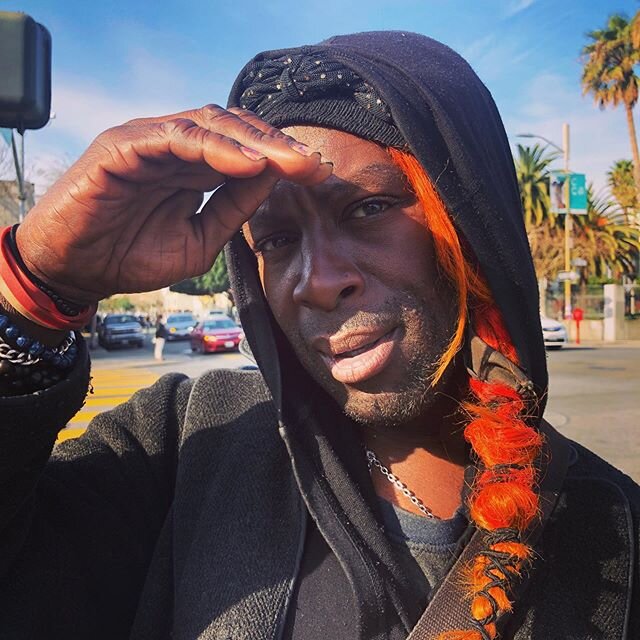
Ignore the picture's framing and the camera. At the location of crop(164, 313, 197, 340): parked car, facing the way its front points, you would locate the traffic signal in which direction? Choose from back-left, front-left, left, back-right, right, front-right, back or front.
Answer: front

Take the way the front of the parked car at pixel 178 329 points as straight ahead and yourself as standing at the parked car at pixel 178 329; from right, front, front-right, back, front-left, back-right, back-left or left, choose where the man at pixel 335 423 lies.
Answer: front

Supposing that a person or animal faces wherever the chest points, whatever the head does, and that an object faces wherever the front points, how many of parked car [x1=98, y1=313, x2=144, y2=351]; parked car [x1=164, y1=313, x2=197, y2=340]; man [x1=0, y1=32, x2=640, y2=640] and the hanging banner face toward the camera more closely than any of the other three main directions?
4

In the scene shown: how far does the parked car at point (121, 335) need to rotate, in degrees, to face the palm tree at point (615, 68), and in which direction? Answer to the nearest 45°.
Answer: approximately 90° to its left

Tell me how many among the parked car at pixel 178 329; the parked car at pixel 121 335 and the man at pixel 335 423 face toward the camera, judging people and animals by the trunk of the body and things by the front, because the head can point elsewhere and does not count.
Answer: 3

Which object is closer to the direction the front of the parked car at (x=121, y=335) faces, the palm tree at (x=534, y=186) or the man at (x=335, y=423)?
the man

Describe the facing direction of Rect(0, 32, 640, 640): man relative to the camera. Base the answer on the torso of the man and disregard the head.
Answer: toward the camera

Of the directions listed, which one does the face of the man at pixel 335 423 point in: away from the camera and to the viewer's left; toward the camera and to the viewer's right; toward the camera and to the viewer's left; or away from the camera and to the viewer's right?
toward the camera and to the viewer's left

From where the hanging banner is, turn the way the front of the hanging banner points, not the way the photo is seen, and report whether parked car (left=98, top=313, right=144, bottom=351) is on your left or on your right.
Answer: on your right

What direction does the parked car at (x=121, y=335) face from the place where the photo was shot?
facing the viewer

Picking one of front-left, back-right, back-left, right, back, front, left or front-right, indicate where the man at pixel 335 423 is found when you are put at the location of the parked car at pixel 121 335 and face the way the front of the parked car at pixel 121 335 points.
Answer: front

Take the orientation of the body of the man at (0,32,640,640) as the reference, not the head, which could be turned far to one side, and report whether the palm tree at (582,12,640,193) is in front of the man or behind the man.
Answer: behind

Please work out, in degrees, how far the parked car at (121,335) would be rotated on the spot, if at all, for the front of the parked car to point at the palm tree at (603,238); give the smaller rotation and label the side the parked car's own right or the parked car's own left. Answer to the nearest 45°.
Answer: approximately 90° to the parked car's own left
